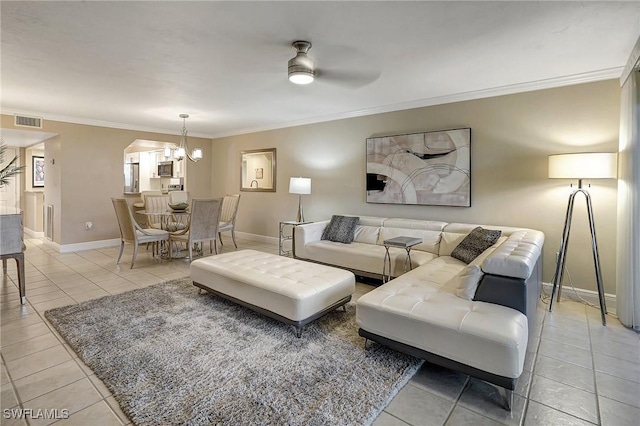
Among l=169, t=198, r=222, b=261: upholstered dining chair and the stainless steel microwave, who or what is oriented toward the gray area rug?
the stainless steel microwave

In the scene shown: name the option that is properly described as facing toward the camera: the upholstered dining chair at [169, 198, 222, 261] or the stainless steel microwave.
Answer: the stainless steel microwave

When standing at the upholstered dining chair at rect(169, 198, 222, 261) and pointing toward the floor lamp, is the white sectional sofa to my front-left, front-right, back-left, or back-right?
front-right

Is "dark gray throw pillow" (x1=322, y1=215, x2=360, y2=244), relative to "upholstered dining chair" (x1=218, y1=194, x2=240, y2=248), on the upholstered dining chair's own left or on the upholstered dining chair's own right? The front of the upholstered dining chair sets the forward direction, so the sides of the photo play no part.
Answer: on the upholstered dining chair's own left

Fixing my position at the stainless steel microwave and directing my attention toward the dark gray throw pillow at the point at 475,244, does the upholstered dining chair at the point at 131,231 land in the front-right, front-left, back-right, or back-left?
front-right

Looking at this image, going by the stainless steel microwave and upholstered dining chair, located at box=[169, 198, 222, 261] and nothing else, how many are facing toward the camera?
1

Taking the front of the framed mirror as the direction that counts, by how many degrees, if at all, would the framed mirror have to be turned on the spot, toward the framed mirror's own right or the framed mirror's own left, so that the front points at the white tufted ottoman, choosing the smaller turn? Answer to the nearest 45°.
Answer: approximately 45° to the framed mirror's own left

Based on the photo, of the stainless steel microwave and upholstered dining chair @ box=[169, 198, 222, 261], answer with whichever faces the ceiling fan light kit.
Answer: the stainless steel microwave

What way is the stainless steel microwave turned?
toward the camera

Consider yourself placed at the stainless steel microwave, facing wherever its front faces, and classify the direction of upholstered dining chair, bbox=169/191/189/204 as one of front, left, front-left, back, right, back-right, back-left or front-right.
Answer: front

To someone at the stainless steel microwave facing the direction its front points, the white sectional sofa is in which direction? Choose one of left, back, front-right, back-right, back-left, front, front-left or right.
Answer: front

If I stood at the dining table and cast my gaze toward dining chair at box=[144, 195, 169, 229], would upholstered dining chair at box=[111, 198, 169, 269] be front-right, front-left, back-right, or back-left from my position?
back-left

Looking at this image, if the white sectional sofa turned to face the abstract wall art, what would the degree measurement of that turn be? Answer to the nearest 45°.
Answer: approximately 135° to its right

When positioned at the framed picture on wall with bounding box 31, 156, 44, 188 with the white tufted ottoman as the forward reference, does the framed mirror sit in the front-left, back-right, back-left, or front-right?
front-left

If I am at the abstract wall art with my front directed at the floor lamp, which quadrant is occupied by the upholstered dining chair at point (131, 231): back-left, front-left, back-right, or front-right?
back-right

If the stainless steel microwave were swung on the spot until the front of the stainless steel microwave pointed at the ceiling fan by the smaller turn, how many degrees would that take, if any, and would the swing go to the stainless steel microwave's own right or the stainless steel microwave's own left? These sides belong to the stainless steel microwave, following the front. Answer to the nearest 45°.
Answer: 0° — it already faces it

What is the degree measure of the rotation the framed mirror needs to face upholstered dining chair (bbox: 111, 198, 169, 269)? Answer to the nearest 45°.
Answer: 0° — it already faces it

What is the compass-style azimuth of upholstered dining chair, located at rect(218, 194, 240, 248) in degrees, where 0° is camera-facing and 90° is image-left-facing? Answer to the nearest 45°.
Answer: approximately 45°

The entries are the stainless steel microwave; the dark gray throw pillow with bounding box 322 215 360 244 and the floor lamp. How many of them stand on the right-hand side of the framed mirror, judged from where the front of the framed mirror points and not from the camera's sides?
1

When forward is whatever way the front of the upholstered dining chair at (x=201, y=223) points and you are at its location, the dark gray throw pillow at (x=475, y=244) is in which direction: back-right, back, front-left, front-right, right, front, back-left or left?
back

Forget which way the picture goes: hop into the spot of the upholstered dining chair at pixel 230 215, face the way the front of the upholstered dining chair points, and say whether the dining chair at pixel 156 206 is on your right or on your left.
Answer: on your right
